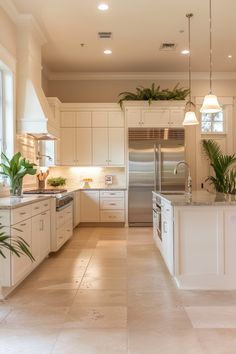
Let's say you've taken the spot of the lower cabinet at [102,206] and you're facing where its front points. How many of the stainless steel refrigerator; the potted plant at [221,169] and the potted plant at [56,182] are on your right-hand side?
1

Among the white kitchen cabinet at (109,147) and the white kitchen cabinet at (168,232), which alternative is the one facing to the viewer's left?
the white kitchen cabinet at (168,232)

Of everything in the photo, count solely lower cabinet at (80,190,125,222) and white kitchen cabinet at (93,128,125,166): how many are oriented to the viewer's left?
0

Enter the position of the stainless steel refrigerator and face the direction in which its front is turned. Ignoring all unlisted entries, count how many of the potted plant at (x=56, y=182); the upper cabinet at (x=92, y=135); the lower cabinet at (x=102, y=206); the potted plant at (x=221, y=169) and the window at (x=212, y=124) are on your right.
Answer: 3

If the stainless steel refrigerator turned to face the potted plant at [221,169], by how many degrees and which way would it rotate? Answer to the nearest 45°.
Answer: approximately 90° to its left

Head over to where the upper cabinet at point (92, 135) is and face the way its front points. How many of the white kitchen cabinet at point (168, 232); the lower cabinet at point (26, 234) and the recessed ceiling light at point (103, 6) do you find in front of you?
3

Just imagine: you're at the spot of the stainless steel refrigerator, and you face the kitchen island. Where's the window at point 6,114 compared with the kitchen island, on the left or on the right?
right

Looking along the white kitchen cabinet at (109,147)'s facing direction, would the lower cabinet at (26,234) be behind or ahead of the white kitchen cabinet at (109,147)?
ahead

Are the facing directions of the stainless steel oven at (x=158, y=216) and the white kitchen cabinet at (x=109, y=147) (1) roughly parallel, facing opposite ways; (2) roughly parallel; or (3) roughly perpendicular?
roughly perpendicular
